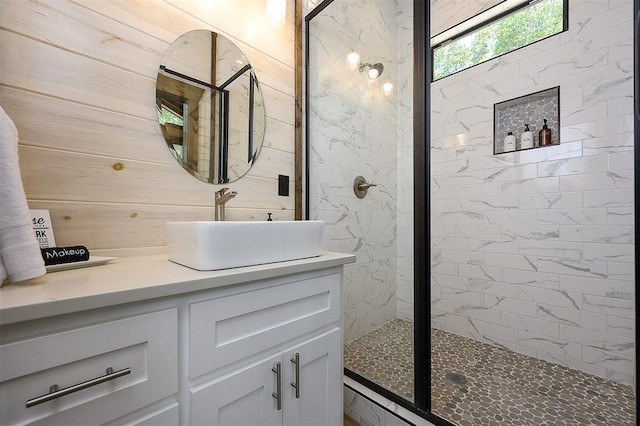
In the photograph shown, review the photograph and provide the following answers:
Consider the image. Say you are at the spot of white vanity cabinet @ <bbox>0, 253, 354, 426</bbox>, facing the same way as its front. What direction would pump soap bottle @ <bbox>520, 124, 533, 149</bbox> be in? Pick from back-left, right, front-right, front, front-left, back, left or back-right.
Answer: front-left

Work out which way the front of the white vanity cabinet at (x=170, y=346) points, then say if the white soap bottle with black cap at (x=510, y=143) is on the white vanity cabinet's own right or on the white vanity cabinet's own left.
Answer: on the white vanity cabinet's own left

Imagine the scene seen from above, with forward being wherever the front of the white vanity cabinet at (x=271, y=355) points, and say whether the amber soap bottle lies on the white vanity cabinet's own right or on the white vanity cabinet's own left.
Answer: on the white vanity cabinet's own left

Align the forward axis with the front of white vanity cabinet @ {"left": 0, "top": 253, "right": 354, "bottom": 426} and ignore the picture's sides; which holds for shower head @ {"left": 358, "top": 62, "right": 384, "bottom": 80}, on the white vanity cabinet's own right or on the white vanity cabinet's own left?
on the white vanity cabinet's own left

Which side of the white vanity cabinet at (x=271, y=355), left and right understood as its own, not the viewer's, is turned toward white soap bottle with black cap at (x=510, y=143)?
left
